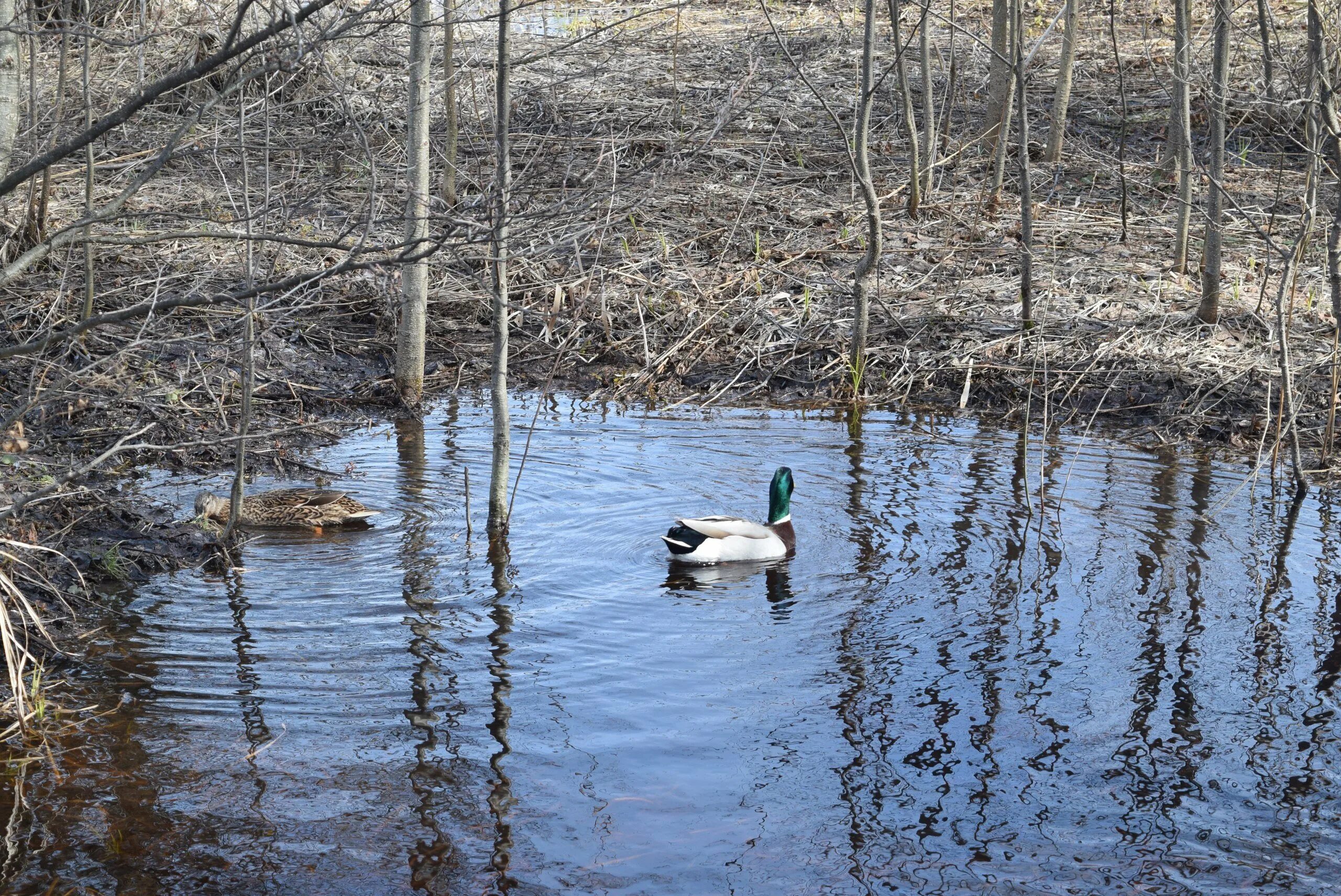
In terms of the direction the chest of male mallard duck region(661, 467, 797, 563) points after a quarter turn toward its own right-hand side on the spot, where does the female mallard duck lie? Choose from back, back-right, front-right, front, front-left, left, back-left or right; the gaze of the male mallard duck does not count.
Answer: right

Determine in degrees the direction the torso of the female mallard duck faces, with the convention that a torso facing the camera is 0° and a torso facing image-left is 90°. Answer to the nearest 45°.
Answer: approximately 90°

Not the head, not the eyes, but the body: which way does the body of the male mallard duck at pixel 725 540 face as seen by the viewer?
to the viewer's right
